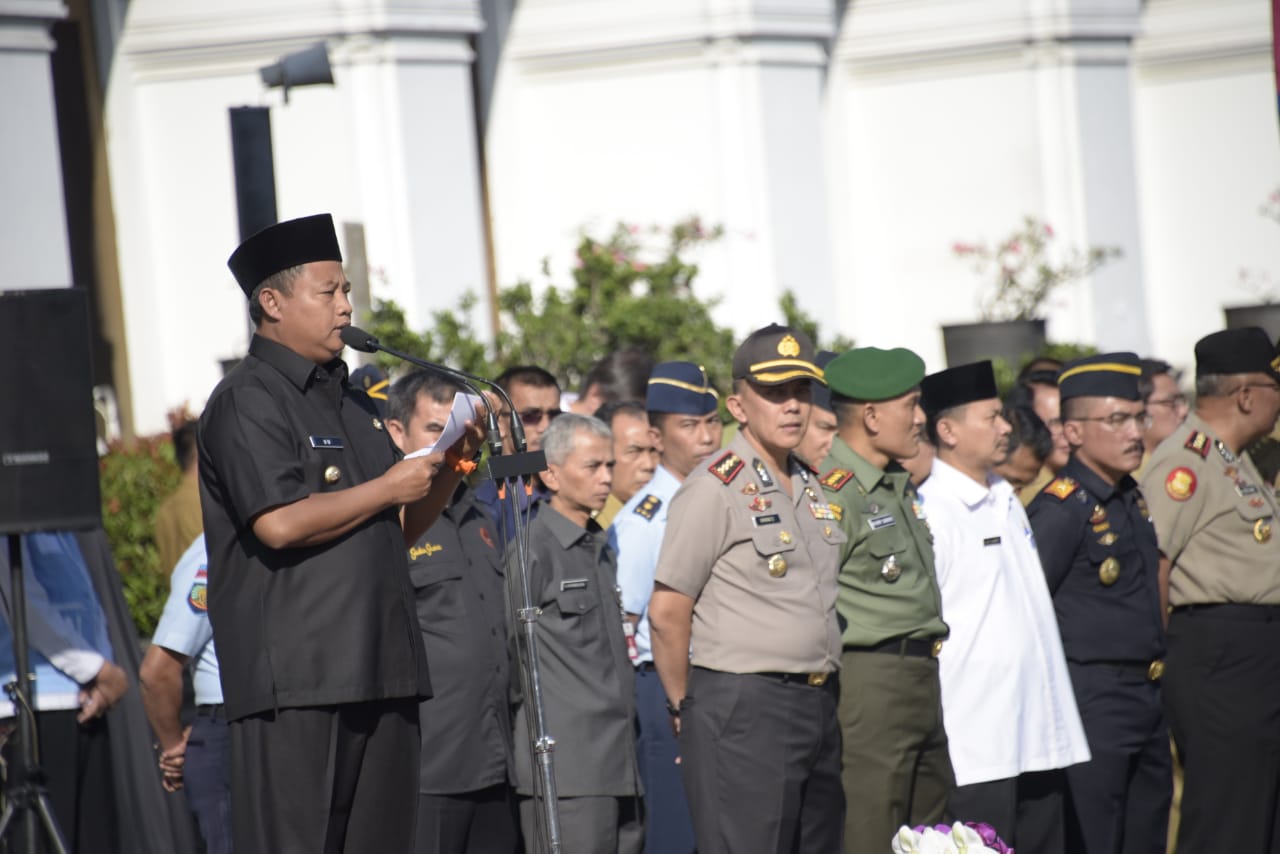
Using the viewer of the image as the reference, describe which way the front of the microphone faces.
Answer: facing to the left of the viewer

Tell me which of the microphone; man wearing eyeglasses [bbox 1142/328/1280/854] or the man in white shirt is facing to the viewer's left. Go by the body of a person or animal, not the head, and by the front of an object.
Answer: the microphone

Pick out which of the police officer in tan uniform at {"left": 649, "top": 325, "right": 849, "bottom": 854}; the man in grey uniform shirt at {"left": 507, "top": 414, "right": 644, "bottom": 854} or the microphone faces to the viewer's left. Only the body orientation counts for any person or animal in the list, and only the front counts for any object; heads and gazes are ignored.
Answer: the microphone

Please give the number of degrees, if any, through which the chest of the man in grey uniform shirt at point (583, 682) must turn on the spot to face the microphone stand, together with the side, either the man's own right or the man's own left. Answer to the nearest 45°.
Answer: approximately 45° to the man's own right

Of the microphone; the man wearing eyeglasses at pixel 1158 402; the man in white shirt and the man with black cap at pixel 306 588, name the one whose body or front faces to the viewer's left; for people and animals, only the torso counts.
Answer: the microphone

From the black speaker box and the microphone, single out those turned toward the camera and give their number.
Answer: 1

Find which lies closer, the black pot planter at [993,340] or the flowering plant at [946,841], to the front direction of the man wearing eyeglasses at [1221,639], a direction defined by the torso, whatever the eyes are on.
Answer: the flowering plant

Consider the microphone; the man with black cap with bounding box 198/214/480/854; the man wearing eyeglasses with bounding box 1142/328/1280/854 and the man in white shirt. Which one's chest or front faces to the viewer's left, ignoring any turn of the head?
the microphone
